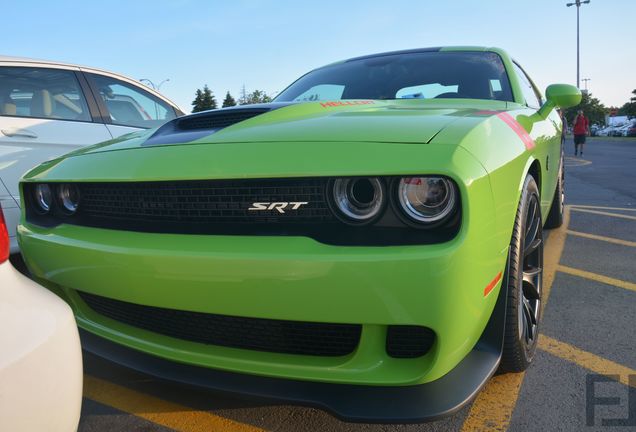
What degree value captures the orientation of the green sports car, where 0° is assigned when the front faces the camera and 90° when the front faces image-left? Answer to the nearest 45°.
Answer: approximately 45°

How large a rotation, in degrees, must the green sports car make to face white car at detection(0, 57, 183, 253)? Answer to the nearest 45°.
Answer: approximately 90° to its right
